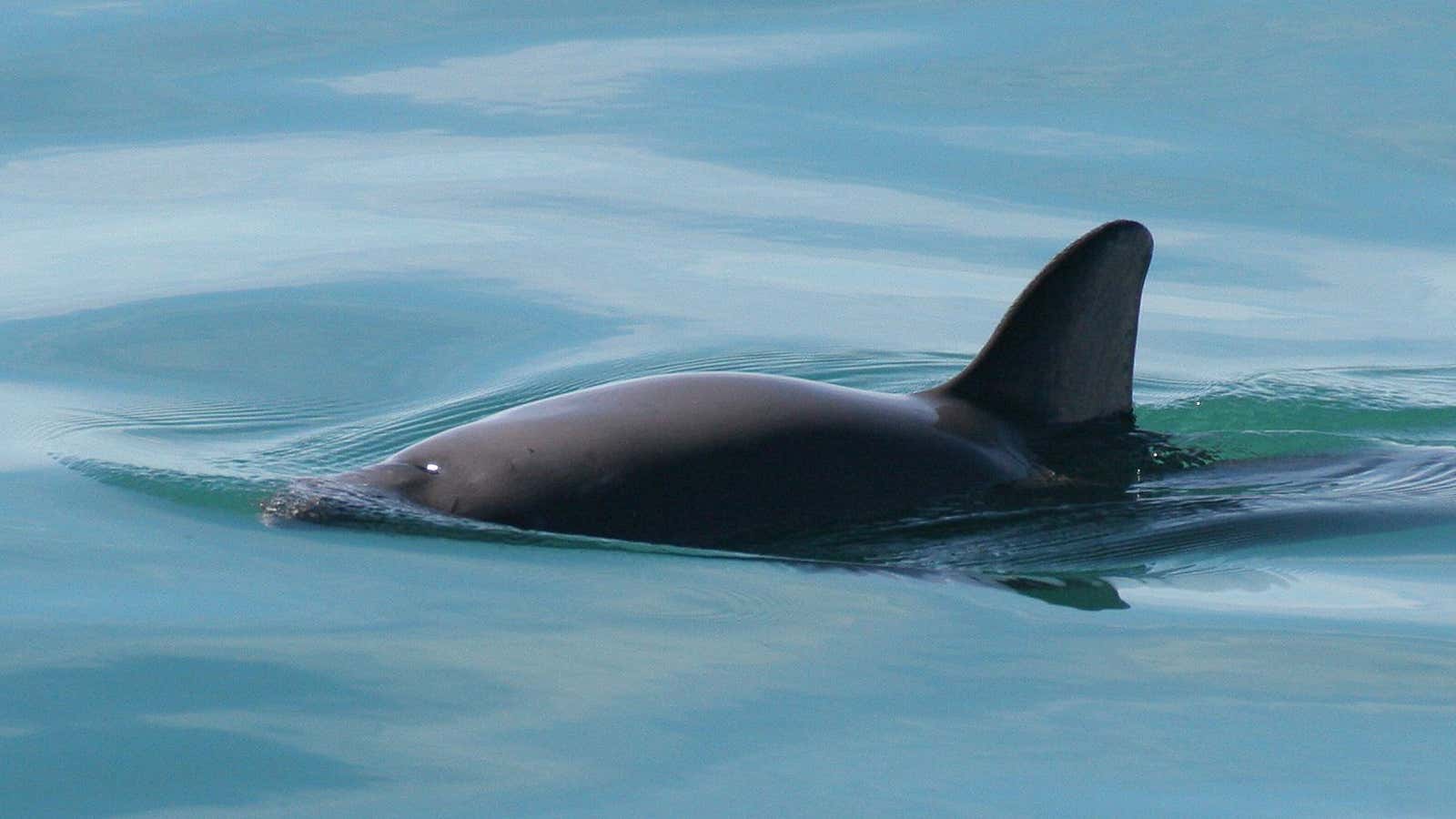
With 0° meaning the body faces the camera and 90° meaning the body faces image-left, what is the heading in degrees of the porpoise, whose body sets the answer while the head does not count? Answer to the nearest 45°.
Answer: approximately 90°
